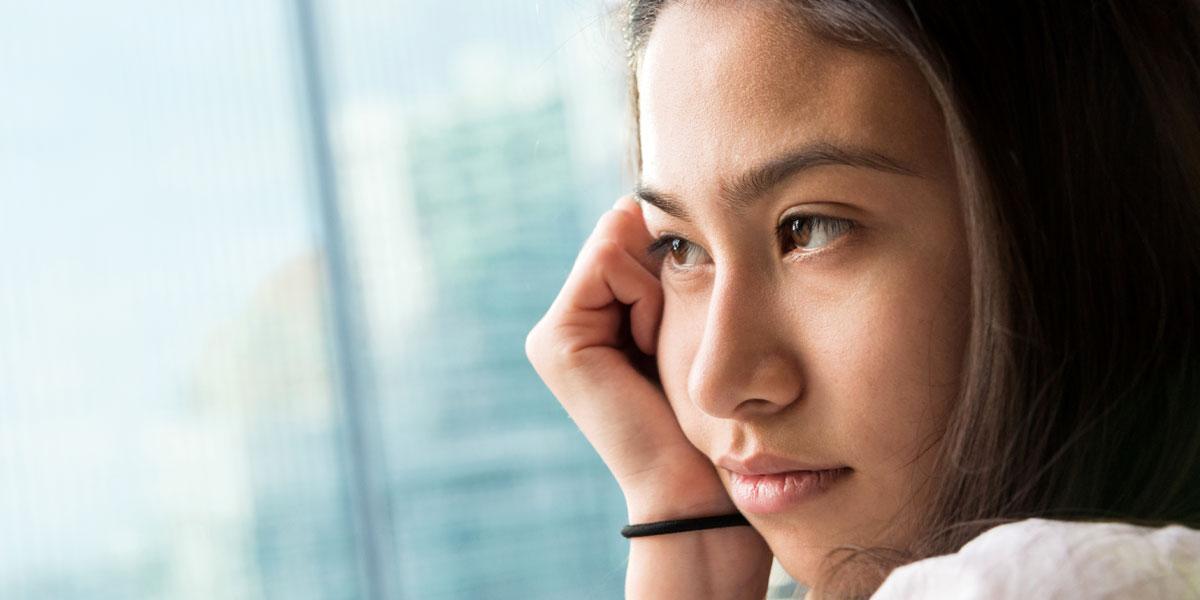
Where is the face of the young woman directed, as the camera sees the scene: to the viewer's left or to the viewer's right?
to the viewer's left
